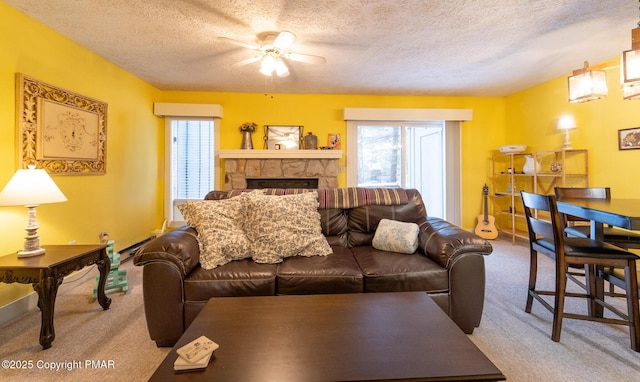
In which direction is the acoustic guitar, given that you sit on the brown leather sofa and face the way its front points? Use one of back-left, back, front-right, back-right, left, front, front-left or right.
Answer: back-left

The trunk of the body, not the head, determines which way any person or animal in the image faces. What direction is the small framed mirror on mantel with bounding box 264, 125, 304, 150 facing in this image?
toward the camera

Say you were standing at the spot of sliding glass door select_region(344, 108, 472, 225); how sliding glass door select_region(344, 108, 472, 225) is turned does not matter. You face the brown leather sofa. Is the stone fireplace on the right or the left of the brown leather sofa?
right

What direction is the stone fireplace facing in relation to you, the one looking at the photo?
facing the viewer

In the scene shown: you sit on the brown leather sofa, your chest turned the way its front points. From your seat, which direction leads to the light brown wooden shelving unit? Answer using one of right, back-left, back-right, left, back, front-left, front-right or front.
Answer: back-left

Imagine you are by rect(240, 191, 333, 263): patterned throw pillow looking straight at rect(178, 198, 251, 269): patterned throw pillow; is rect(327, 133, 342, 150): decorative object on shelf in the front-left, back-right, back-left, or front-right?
back-right

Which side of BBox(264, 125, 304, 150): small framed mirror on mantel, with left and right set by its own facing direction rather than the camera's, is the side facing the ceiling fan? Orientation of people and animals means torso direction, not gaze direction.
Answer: front

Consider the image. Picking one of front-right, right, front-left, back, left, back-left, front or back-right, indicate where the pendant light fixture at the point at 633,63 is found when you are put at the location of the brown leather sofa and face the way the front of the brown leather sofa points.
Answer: left

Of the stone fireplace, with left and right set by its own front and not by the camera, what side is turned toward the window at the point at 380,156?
left

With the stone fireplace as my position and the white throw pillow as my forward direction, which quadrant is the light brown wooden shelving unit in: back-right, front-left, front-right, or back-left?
front-left

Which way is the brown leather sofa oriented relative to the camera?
toward the camera

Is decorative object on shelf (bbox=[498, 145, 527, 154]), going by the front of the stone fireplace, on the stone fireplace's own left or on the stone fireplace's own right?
on the stone fireplace's own left

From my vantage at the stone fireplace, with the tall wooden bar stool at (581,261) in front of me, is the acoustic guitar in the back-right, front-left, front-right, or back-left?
front-left

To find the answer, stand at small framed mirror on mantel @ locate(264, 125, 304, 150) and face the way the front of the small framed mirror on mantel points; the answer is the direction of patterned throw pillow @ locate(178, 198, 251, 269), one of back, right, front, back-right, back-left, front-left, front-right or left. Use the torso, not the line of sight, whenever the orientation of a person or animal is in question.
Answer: front

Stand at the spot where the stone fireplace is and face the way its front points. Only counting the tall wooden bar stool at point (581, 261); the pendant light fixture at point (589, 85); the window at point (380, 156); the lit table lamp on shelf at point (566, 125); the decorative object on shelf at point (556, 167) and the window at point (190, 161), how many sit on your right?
1

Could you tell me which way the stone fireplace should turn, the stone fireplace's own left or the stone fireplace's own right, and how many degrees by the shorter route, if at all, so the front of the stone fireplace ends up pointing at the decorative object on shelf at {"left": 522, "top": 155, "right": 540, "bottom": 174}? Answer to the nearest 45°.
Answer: approximately 90° to the stone fireplace's own left
